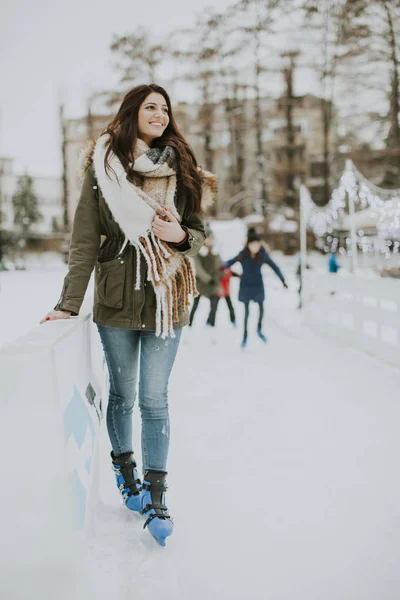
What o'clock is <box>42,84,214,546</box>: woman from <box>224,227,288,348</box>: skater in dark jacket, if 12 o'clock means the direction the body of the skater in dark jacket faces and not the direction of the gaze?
The woman is roughly at 12 o'clock from the skater in dark jacket.

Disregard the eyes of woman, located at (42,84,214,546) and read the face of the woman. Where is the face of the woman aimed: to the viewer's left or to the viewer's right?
to the viewer's right

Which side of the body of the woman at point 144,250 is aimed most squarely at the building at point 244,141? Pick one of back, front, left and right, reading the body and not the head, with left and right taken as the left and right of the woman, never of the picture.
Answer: back

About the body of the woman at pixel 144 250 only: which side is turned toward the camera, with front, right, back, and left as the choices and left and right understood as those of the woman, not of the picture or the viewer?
front

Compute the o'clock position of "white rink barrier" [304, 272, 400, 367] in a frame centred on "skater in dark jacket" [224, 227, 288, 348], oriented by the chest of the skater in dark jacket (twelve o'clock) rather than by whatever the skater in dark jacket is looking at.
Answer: The white rink barrier is roughly at 9 o'clock from the skater in dark jacket.

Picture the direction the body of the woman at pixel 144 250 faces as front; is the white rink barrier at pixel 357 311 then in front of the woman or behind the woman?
behind

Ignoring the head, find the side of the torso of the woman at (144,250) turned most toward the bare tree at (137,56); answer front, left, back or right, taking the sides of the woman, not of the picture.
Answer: back

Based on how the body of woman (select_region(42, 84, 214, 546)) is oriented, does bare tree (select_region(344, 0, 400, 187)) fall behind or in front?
behind

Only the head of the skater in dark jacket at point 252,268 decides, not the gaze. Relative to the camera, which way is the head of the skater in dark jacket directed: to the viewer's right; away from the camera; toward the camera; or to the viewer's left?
toward the camera

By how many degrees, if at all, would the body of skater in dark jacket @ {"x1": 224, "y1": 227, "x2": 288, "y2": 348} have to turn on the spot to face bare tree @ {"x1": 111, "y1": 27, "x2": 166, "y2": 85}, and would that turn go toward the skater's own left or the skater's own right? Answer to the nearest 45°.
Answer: approximately 180°

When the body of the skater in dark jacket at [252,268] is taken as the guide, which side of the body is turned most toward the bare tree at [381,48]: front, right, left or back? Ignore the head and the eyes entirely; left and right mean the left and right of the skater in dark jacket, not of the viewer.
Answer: back

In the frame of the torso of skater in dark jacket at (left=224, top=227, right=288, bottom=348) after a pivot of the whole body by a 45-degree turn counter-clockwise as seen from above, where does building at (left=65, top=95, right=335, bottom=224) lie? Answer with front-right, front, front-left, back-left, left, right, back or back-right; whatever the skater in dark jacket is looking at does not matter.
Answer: back-left
